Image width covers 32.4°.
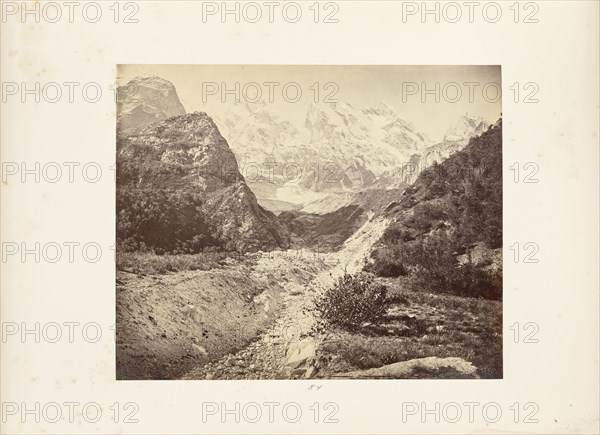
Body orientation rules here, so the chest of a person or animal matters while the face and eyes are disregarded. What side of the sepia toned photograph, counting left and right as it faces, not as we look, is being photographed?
front
